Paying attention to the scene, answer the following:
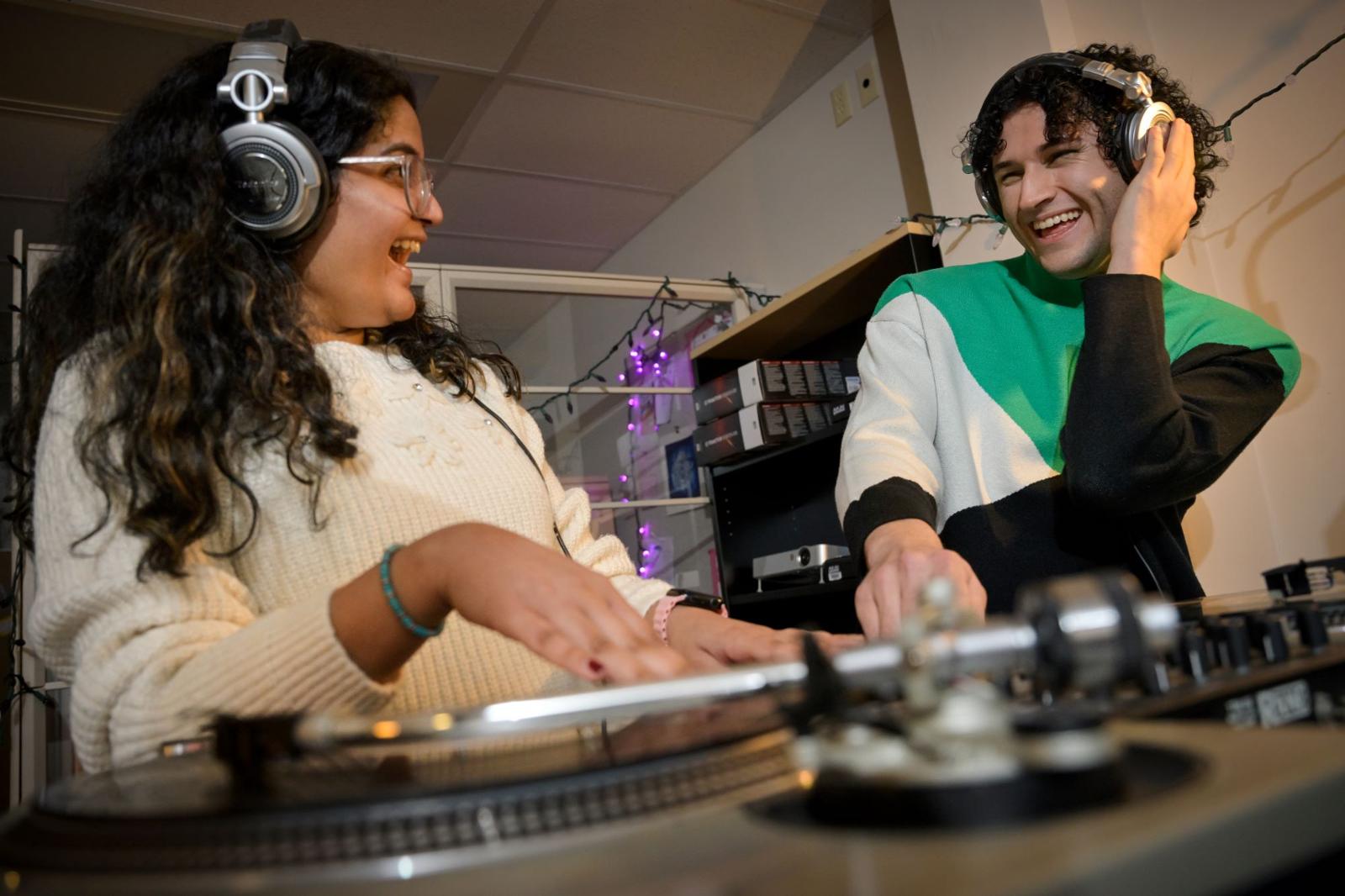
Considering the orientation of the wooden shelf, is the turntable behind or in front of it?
in front

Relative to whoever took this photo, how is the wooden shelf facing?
facing the viewer and to the left of the viewer

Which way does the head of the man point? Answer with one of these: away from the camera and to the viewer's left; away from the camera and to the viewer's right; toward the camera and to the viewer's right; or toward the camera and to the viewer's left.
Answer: toward the camera and to the viewer's left

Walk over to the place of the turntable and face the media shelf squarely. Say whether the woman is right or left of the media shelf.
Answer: left

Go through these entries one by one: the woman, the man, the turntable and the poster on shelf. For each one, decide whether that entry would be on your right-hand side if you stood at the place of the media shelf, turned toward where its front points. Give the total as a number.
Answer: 1

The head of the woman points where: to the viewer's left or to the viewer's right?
to the viewer's right

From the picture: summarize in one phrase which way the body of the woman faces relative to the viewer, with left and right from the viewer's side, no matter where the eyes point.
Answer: facing the viewer and to the right of the viewer

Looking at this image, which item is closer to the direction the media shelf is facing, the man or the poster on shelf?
the man

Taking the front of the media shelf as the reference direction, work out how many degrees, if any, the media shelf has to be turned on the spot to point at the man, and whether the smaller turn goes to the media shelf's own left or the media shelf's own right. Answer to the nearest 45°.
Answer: approximately 45° to the media shelf's own left

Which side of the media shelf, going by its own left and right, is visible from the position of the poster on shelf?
right

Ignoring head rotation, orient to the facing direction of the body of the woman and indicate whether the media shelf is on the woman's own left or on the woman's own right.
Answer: on the woman's own left
